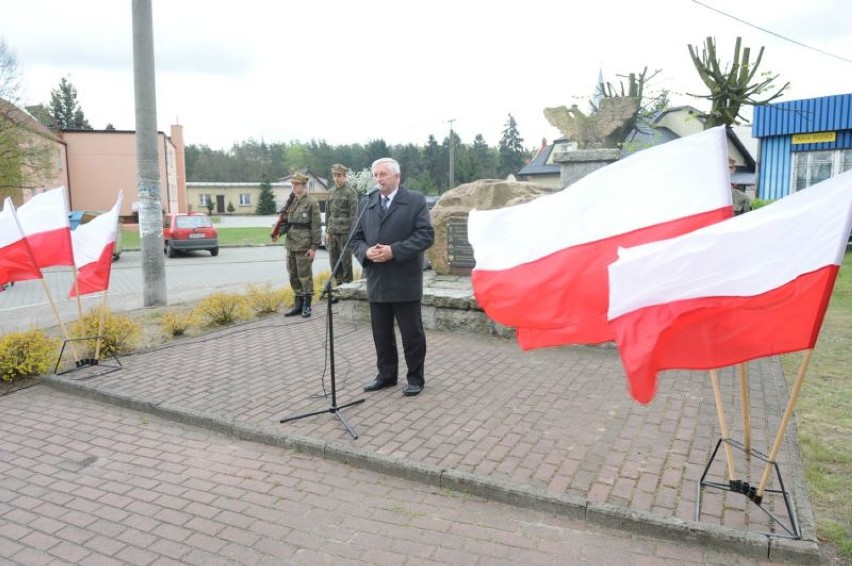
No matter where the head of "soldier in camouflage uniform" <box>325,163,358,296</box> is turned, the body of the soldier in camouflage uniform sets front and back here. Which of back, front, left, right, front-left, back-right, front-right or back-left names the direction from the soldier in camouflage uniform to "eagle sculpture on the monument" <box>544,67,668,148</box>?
back-left

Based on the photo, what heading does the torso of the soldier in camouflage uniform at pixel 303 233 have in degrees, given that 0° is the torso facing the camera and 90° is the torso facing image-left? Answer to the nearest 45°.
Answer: approximately 45°

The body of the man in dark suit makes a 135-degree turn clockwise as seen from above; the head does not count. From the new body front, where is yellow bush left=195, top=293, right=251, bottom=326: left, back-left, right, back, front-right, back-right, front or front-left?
front-left

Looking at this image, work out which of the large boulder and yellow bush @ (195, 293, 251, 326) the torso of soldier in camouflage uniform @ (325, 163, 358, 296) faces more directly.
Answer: the yellow bush

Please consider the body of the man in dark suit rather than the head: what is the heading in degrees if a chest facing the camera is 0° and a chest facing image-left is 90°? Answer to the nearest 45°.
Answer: approximately 45°

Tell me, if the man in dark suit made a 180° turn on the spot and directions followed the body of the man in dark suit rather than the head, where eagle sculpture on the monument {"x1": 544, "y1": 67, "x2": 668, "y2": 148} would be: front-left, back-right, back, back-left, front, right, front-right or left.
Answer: front

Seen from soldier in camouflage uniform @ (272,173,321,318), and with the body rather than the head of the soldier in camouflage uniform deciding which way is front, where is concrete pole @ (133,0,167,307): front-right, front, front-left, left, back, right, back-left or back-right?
right

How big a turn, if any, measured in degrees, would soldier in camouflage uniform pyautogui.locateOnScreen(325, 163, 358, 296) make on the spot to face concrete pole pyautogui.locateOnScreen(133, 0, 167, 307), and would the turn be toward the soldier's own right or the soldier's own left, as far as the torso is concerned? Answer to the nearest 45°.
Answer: approximately 45° to the soldier's own right

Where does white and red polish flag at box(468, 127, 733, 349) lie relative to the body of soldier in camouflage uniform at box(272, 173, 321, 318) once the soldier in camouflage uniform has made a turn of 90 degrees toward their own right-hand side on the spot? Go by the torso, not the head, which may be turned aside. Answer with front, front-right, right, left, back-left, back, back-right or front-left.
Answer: back-left

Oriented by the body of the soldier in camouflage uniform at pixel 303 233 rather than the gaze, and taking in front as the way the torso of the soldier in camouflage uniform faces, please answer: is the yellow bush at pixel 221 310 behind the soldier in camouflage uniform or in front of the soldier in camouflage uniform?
in front
